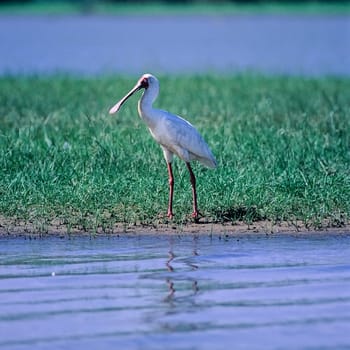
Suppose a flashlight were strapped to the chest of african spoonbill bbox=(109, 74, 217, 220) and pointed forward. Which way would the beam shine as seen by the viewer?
to the viewer's left
